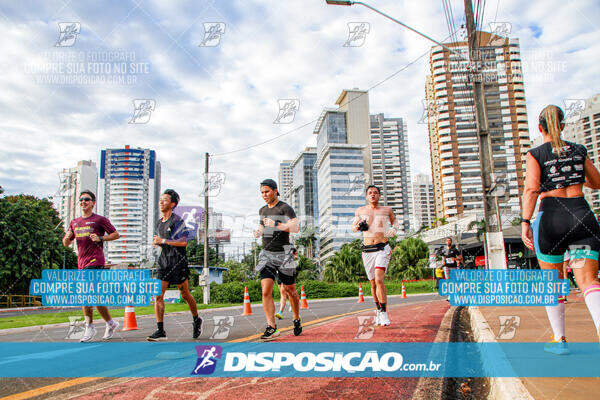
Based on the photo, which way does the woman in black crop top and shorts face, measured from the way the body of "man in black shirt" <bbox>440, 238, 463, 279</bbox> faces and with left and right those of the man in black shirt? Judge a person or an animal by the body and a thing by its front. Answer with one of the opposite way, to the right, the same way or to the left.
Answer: the opposite way

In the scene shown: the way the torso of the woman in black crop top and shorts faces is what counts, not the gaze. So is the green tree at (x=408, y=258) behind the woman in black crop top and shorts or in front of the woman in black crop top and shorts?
in front

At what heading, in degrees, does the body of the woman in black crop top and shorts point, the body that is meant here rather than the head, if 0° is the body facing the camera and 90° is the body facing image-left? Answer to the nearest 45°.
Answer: approximately 180°

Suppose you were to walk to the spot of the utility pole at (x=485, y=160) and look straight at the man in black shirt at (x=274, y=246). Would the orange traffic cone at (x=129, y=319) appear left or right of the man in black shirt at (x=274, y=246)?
right

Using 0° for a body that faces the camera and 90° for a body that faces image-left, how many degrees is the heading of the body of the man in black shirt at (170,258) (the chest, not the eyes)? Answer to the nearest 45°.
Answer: approximately 45°

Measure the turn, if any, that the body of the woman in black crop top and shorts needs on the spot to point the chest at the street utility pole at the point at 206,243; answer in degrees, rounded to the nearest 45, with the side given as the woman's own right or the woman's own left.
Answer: approximately 45° to the woman's own left

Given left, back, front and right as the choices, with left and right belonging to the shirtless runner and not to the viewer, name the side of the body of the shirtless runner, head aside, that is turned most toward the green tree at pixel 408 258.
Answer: back

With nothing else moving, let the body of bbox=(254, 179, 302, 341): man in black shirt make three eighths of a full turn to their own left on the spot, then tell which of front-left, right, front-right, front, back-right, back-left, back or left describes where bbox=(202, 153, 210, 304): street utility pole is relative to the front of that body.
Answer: left

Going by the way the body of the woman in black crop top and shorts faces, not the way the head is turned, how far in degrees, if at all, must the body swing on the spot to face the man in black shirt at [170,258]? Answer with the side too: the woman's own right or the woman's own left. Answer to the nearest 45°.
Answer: approximately 90° to the woman's own left

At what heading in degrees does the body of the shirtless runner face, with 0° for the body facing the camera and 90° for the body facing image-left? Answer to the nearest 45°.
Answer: approximately 0°

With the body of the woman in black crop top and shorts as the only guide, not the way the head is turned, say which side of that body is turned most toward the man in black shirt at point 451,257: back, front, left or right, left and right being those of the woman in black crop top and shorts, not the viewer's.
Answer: front

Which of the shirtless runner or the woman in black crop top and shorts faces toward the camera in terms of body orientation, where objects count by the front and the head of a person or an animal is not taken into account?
the shirtless runner

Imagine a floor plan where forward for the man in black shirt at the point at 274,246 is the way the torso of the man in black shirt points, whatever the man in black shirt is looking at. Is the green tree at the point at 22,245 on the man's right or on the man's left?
on the man's right

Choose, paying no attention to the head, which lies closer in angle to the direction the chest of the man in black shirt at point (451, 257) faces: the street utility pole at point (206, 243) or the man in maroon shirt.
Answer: the man in maroon shirt

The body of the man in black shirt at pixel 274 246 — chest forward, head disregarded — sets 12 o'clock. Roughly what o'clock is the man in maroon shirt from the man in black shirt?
The man in maroon shirt is roughly at 2 o'clock from the man in black shirt.

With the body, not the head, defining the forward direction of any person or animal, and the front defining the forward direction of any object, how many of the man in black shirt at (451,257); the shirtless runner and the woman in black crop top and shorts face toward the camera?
2

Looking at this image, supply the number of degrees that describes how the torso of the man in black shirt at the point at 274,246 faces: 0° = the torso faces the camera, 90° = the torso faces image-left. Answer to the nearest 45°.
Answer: approximately 45°

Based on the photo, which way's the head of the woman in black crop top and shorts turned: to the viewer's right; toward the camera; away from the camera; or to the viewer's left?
away from the camera

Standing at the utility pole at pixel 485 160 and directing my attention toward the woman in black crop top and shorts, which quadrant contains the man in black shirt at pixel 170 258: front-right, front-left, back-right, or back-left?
front-right
